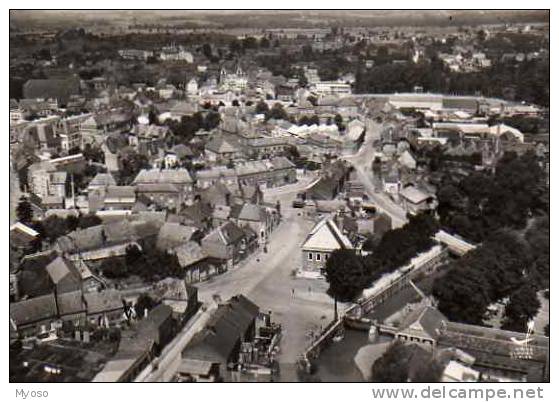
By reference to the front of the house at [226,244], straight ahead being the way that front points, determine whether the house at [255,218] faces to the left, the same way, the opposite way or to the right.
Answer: the same way

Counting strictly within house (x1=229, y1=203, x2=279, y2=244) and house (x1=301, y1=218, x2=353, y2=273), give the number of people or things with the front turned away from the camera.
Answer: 0

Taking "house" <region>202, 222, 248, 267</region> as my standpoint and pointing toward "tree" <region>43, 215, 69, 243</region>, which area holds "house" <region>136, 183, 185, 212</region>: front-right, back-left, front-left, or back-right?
front-right

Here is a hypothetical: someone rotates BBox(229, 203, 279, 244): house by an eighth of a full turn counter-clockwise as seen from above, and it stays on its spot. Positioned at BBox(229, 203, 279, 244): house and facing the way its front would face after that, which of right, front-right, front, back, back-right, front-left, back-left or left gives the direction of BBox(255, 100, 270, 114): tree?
left

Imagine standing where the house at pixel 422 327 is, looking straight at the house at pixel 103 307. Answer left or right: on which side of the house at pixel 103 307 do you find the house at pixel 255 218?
right

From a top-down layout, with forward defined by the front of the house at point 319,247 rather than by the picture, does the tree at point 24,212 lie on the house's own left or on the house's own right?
on the house's own right

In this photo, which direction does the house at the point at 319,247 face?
toward the camera

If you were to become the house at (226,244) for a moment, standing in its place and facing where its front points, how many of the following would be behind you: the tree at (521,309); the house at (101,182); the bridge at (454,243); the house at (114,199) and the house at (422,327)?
2

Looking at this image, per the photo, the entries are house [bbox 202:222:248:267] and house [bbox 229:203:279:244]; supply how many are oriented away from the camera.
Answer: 0
